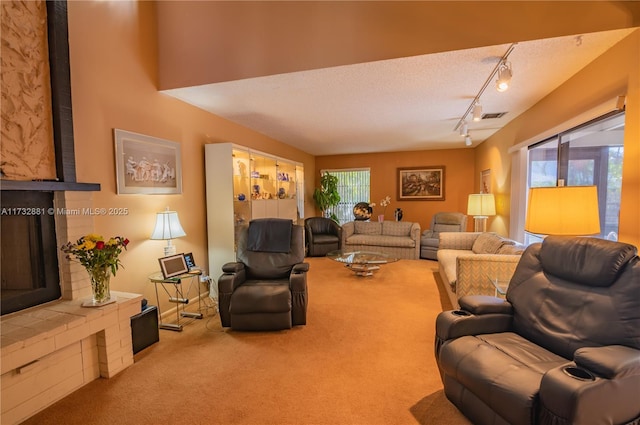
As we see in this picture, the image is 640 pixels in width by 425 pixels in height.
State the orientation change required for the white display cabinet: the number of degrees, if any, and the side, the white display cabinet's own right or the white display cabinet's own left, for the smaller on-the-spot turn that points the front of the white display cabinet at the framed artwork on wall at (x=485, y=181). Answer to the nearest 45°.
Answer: approximately 45° to the white display cabinet's own left

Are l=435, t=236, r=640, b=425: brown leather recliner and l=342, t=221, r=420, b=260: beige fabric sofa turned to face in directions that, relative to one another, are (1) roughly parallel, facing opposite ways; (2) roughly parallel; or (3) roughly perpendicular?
roughly perpendicular

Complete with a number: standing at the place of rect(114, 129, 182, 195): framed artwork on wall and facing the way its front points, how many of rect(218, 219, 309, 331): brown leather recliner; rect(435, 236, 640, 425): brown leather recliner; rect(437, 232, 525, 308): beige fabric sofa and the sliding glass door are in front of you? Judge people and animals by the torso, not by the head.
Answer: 4

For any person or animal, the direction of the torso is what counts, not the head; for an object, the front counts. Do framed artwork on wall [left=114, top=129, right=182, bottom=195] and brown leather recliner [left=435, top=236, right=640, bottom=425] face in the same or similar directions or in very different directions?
very different directions

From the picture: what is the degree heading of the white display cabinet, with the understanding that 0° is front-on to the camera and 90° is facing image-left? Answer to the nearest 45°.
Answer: approximately 315°

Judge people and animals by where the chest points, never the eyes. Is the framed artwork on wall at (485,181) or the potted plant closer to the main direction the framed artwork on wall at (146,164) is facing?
the framed artwork on wall

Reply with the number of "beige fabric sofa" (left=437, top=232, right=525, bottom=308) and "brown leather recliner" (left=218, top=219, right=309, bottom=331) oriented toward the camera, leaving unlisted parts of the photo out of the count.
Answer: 1

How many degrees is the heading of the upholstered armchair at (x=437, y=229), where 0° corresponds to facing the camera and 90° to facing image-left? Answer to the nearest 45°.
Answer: approximately 45°

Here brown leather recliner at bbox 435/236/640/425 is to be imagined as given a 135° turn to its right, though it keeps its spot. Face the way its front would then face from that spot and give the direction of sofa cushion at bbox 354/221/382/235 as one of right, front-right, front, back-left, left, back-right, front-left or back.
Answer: front-left

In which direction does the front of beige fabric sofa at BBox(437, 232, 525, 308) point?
to the viewer's left

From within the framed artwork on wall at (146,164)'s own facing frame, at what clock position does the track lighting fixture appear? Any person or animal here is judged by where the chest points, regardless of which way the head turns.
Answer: The track lighting fixture is roughly at 12 o'clock from the framed artwork on wall.

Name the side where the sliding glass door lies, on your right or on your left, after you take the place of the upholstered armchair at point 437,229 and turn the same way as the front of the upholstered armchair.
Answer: on your left
